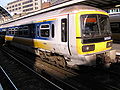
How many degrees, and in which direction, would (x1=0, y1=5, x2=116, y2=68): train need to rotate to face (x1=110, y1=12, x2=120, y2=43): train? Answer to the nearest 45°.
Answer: approximately 90° to its left

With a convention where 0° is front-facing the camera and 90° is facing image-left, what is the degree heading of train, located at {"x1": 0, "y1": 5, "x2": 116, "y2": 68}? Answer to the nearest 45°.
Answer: approximately 315°
